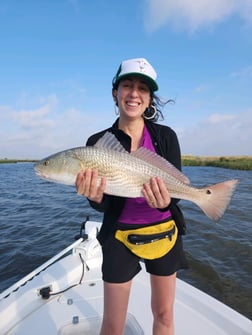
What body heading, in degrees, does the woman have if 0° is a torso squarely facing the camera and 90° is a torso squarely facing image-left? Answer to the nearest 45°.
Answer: approximately 0°

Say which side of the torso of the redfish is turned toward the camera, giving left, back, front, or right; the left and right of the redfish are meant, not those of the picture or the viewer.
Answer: left
